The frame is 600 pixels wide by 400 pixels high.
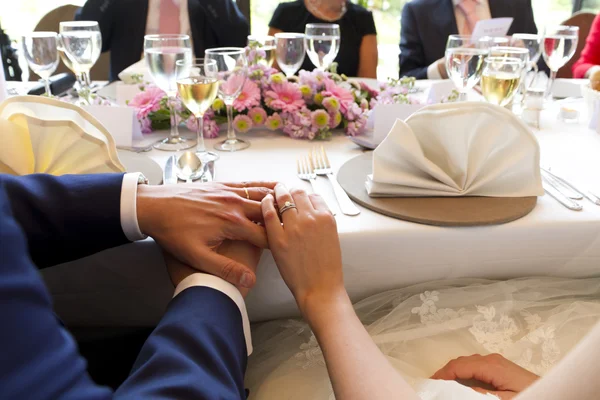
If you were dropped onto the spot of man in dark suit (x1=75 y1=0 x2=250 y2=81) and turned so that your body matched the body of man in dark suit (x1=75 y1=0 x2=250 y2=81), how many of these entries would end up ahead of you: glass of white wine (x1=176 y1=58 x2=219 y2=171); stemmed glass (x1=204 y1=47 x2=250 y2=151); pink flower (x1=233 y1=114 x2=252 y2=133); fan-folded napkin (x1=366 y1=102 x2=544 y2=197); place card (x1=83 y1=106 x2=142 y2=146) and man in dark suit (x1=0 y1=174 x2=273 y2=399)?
6

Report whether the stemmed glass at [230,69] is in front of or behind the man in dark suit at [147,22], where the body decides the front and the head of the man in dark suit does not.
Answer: in front

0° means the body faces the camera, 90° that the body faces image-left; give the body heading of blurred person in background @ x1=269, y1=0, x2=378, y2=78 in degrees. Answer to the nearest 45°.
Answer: approximately 0°

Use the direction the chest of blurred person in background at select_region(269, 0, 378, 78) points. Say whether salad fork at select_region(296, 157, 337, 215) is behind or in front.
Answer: in front

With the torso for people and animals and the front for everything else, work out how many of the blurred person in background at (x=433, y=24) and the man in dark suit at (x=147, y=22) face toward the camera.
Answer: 2

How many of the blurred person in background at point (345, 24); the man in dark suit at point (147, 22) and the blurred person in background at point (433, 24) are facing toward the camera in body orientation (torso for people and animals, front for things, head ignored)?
3

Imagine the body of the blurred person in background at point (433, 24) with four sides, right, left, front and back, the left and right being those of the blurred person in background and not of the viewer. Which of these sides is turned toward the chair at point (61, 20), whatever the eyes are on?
right
